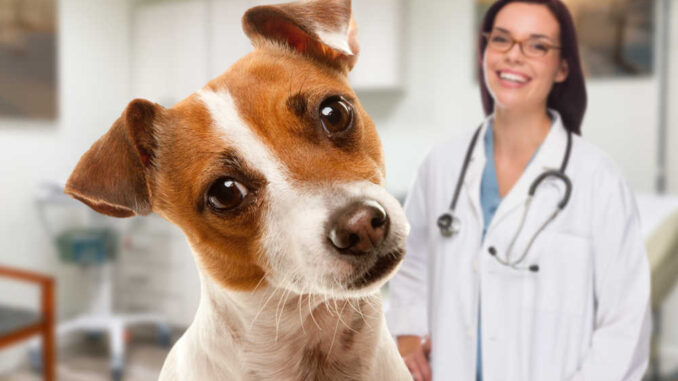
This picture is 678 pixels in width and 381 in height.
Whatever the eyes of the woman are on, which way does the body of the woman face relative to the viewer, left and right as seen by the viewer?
facing the viewer and to the left of the viewer

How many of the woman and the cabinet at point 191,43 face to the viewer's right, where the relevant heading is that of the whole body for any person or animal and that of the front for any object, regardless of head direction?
0

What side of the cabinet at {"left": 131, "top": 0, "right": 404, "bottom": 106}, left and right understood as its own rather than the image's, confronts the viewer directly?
front
